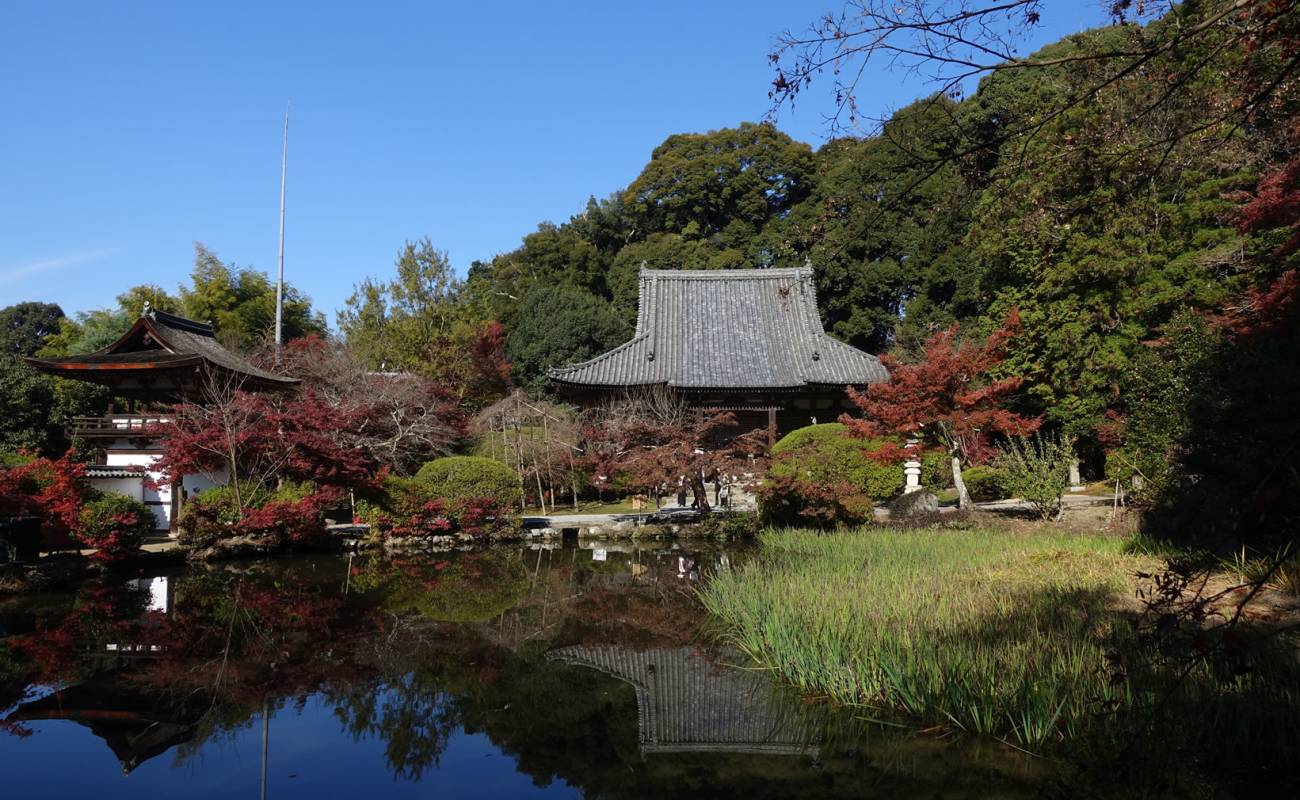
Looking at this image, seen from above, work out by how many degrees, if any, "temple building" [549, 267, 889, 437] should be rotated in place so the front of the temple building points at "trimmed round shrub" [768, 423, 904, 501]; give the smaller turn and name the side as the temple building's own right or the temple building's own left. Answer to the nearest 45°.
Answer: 0° — it already faces it

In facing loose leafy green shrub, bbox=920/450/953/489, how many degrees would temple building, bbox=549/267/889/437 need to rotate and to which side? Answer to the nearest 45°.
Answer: approximately 45° to its left

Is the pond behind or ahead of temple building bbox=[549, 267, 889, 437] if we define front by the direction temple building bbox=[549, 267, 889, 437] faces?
ahead

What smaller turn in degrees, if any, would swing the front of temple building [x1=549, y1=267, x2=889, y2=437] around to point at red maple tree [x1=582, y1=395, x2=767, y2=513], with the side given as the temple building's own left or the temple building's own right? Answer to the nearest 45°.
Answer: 0° — it already faces it

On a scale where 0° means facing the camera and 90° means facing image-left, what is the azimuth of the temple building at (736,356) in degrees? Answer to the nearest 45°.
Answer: approximately 0°

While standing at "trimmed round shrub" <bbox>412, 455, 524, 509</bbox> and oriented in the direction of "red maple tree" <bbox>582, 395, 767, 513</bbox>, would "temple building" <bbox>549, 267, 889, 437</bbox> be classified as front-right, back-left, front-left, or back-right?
front-left
